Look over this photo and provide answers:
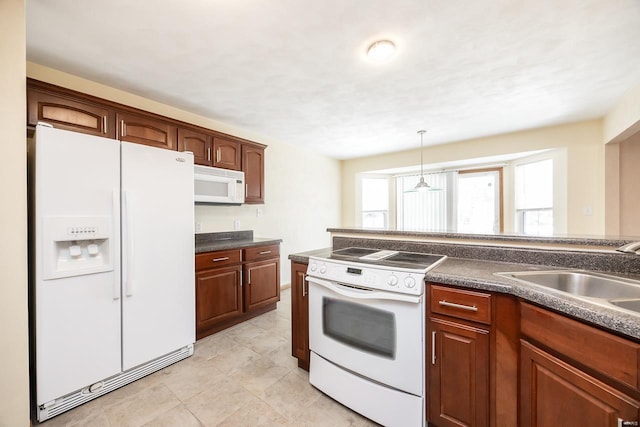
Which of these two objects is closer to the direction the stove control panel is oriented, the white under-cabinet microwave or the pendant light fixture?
the white under-cabinet microwave

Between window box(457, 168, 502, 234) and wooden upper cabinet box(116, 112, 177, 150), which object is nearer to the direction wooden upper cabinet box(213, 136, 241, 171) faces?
the window

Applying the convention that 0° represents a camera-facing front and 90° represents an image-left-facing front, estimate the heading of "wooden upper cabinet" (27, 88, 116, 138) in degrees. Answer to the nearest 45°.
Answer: approximately 315°

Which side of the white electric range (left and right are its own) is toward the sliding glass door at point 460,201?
back

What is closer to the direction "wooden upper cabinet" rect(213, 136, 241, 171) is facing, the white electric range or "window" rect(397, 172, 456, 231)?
the white electric range
